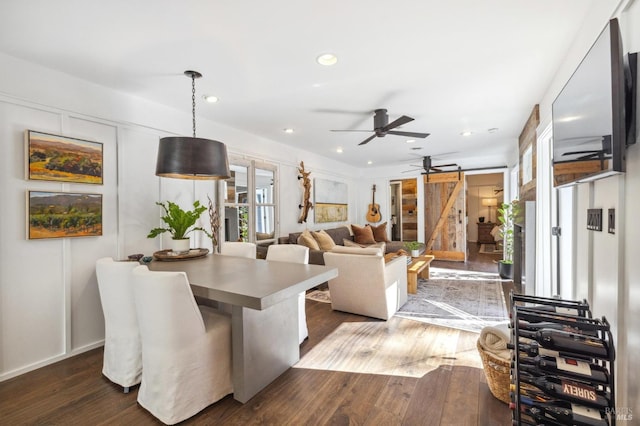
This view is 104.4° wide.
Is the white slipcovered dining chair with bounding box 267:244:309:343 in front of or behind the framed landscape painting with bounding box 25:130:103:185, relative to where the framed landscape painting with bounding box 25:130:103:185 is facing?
in front

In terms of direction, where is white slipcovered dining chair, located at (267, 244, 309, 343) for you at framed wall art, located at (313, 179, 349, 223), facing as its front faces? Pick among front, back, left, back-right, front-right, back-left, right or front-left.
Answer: front-right

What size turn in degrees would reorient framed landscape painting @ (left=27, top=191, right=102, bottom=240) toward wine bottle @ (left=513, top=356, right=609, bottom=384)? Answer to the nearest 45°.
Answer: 0° — it already faces it

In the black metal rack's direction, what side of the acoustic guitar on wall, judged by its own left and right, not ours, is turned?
front

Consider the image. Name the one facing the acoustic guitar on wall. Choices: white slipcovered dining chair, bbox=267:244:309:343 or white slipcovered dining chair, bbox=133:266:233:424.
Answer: white slipcovered dining chair, bbox=133:266:233:424

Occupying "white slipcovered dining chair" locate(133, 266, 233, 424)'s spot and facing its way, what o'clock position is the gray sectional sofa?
The gray sectional sofa is roughly at 12 o'clock from the white slipcovered dining chair.

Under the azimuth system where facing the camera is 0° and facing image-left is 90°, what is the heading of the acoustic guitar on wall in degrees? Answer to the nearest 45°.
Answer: approximately 0°

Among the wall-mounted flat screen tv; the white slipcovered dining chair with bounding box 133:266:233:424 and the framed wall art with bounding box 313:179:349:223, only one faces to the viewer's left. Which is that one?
the wall-mounted flat screen tv

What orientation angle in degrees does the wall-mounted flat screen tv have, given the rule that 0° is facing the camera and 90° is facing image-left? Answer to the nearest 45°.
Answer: approximately 90°
